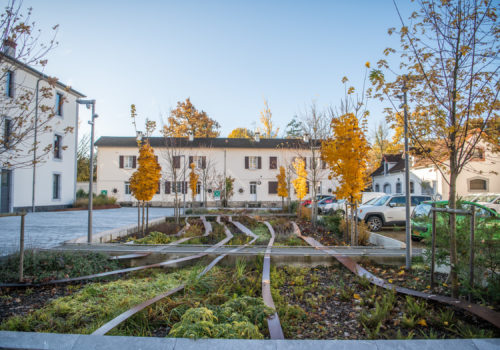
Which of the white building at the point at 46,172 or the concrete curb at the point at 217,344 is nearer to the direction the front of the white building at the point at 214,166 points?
the concrete curb

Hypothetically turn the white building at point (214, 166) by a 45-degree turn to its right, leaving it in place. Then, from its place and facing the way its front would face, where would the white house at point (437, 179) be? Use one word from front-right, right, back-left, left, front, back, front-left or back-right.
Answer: left

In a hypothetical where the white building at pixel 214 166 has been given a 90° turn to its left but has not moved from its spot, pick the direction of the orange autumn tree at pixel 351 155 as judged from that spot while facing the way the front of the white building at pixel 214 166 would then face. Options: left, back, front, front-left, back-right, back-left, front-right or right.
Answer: right

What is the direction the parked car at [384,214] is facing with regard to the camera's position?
facing to the left of the viewer

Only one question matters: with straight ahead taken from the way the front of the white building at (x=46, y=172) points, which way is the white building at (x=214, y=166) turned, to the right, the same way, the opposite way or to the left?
to the right

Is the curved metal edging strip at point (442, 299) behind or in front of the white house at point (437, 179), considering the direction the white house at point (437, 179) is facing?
in front

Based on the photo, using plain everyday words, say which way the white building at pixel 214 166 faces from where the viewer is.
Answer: facing the viewer

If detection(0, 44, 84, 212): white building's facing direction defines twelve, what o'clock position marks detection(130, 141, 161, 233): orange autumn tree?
The orange autumn tree is roughly at 1 o'clock from the white building.

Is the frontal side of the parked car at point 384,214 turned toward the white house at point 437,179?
no

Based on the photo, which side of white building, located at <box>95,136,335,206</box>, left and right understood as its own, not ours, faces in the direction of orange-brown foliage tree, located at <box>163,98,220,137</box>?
back

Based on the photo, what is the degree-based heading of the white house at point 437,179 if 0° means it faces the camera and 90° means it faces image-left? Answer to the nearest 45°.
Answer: approximately 45°

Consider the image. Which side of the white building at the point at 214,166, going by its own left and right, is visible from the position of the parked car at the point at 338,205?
front

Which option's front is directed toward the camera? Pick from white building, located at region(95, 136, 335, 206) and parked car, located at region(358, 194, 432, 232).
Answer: the white building

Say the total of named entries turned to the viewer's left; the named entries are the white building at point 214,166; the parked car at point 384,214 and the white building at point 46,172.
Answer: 1

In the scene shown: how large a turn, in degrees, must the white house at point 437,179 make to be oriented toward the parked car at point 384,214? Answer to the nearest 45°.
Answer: approximately 45° to its left

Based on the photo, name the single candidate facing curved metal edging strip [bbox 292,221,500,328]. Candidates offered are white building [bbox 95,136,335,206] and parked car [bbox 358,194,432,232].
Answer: the white building

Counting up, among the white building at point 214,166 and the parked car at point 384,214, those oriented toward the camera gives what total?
1

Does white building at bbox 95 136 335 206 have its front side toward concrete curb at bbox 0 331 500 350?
yes

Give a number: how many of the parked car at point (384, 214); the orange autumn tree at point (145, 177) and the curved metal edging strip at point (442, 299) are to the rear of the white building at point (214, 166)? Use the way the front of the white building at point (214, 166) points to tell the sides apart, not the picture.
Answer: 0

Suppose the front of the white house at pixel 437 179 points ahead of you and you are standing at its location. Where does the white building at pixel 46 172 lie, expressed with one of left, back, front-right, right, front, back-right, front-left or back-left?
front
